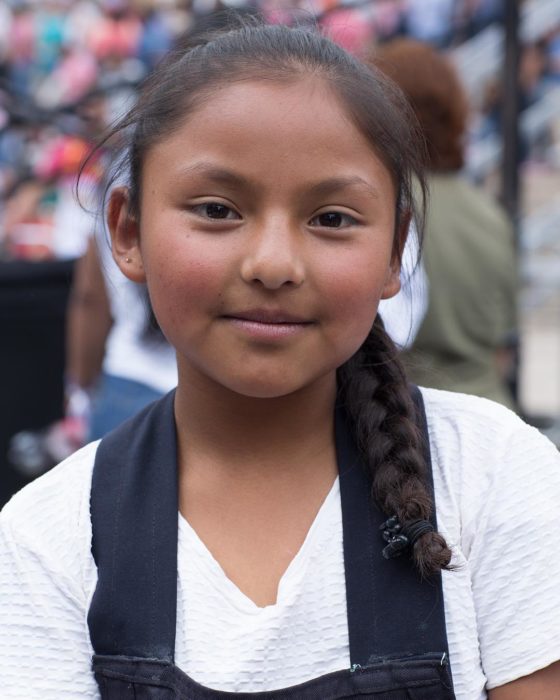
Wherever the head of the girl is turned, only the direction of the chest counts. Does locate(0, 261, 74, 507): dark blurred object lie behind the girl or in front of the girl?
behind

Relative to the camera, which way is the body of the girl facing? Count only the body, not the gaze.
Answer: toward the camera

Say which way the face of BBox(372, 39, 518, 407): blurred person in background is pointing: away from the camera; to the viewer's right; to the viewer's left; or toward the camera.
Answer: away from the camera

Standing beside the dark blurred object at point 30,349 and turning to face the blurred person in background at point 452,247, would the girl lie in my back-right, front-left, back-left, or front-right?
front-right

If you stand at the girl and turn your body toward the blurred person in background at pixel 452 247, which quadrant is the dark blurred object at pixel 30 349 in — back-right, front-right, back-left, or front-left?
front-left

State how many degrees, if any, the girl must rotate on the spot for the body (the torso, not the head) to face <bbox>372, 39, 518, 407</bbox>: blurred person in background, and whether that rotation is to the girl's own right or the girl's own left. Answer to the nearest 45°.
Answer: approximately 180°
